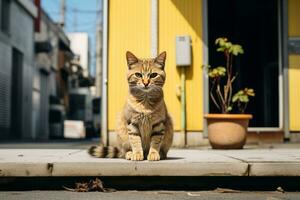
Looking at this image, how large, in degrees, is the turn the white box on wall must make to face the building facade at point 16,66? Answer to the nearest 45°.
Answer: approximately 135° to its right

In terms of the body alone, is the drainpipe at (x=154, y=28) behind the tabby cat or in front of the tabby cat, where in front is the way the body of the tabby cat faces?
behind

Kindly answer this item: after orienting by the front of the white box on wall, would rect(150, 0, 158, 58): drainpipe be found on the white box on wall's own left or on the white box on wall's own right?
on the white box on wall's own right

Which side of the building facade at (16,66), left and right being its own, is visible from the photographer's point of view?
right

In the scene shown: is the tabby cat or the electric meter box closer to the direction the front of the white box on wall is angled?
the tabby cat

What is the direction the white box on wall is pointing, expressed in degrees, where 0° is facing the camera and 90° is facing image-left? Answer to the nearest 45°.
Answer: approximately 0°

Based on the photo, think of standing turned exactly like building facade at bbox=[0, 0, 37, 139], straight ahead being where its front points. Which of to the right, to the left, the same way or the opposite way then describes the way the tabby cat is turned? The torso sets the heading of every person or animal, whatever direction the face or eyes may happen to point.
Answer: to the right
